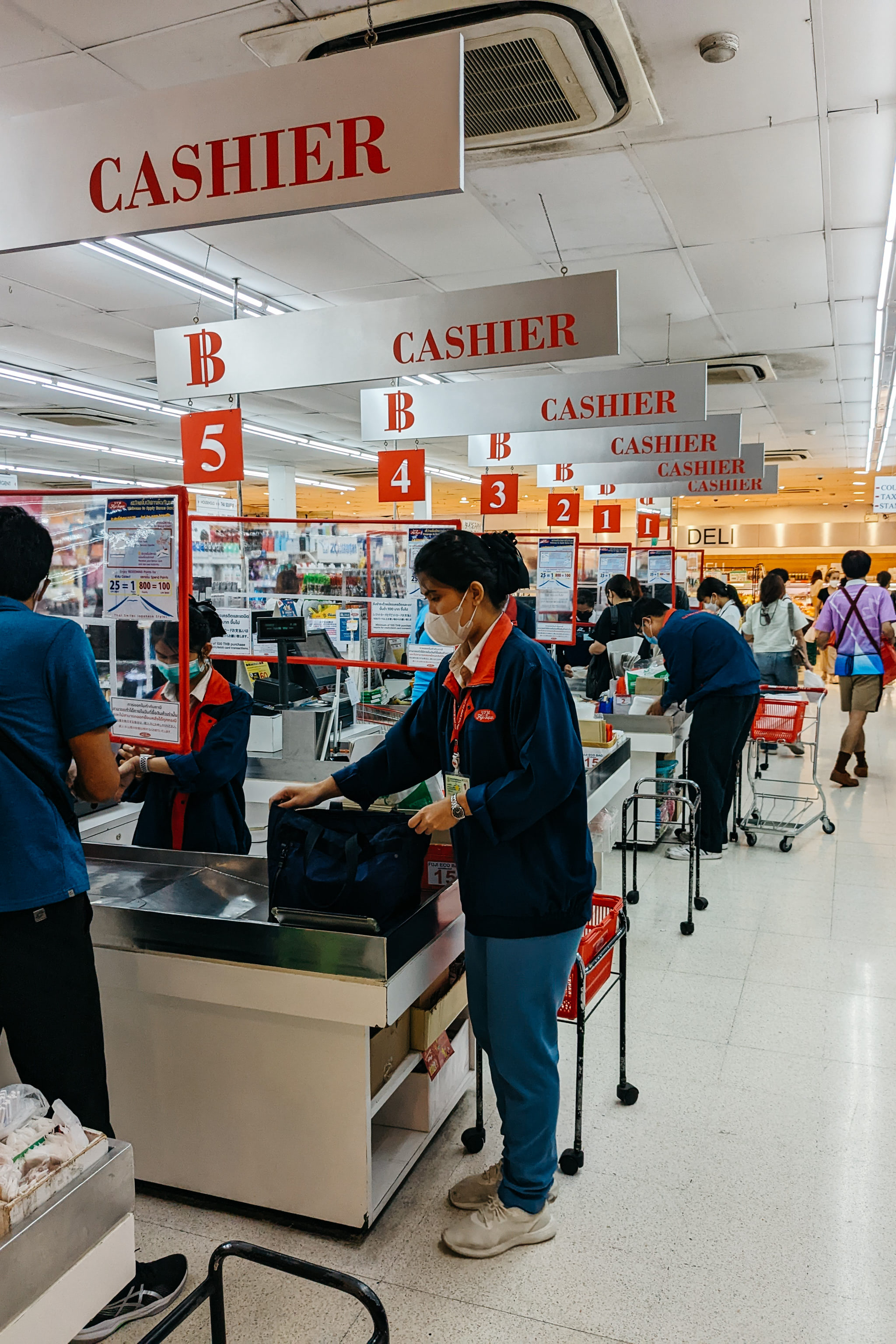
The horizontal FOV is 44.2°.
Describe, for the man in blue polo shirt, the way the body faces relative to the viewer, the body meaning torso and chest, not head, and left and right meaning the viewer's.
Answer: facing away from the viewer and to the right of the viewer

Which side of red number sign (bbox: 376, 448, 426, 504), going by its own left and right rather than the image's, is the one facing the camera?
front

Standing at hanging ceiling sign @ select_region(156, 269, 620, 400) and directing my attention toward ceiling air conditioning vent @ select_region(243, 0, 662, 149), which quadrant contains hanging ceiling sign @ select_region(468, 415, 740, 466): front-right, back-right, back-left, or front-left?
back-left

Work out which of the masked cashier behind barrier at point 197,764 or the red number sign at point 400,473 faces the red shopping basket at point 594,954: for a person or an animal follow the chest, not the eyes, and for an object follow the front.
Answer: the red number sign

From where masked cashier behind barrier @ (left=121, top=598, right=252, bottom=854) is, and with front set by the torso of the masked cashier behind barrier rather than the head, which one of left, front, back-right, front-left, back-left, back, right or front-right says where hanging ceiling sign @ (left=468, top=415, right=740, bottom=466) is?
back

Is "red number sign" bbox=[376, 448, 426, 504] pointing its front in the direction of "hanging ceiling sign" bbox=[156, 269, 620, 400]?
yes

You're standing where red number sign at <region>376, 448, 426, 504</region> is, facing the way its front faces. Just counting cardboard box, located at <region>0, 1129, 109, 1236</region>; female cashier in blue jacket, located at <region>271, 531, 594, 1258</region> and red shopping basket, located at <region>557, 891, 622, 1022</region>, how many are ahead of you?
3

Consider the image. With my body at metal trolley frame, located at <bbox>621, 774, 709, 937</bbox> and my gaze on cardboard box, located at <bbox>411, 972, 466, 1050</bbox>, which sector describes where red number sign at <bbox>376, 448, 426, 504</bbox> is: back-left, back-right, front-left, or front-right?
back-right

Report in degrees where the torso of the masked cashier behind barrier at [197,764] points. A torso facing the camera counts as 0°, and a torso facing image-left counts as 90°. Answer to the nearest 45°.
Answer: approximately 45°

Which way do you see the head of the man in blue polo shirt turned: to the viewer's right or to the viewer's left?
to the viewer's right
